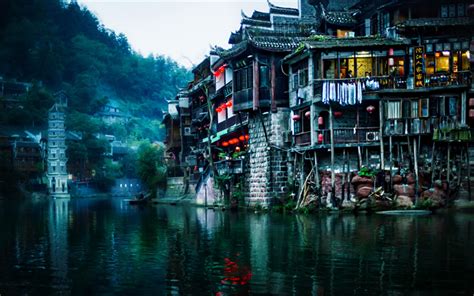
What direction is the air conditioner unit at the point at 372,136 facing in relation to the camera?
toward the camera

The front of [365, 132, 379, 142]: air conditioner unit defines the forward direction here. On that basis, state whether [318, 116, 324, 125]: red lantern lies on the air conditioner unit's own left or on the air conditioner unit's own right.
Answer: on the air conditioner unit's own right
